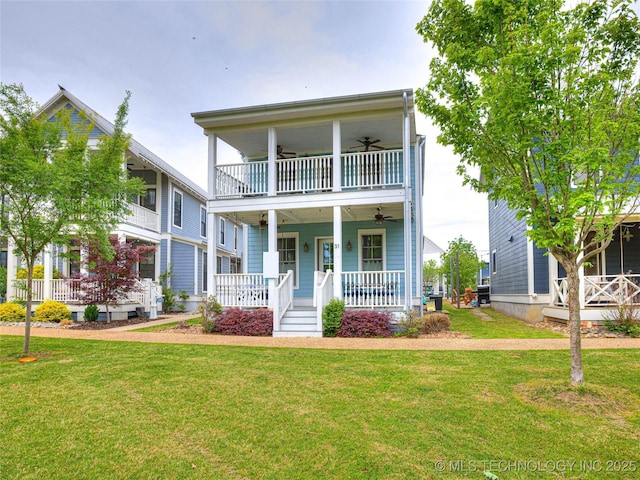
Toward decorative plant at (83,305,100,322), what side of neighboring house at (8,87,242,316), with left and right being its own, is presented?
front

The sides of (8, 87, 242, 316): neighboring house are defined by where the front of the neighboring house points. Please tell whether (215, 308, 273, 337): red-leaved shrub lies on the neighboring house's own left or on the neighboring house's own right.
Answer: on the neighboring house's own left

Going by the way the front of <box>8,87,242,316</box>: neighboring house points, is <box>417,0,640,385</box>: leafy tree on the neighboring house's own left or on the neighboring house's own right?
on the neighboring house's own left

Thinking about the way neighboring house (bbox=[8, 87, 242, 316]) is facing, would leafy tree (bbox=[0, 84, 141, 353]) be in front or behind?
in front

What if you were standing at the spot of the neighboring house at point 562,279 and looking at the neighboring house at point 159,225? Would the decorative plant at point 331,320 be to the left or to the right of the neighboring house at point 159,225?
left

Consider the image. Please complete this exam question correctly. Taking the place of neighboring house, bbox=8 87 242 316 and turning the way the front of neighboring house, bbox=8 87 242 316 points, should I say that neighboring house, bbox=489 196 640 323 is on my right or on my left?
on my left

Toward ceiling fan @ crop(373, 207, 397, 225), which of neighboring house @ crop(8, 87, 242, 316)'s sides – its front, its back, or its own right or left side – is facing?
left

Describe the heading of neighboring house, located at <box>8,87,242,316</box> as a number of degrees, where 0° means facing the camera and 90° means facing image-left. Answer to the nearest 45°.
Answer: approximately 45°

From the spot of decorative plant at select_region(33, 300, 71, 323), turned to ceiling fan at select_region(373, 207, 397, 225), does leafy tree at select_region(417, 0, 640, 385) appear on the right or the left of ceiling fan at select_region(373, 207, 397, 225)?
right

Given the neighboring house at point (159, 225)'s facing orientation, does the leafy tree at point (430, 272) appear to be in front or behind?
behind

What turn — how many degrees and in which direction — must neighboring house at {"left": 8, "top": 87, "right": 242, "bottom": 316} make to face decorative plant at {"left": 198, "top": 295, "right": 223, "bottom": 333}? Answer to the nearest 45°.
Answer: approximately 45° to its left

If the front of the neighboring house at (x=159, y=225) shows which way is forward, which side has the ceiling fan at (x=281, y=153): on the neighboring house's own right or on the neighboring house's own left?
on the neighboring house's own left
